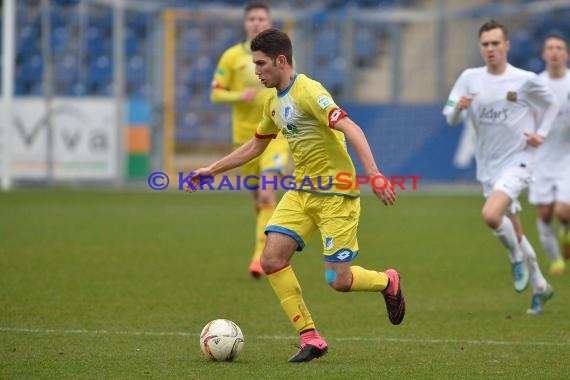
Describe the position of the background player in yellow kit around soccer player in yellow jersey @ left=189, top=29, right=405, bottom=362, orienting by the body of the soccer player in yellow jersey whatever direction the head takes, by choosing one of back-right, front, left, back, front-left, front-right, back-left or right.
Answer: back-right

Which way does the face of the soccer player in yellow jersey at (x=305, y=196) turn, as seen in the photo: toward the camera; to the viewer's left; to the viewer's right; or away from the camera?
to the viewer's left

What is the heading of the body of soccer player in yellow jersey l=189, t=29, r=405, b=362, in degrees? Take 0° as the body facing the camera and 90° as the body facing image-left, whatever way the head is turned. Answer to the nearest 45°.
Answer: approximately 45°

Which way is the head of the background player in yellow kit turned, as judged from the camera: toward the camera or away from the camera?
toward the camera
